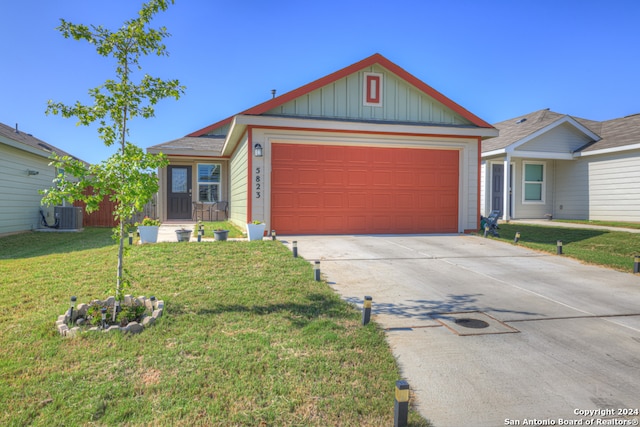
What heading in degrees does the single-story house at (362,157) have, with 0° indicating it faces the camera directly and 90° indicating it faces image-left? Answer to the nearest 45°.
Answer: approximately 0°

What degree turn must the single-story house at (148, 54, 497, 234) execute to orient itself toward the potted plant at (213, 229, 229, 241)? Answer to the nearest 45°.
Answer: approximately 45° to its right

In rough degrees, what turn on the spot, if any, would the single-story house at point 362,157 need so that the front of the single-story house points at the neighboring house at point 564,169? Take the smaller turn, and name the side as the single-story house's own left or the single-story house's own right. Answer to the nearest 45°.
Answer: approximately 135° to the single-story house's own left

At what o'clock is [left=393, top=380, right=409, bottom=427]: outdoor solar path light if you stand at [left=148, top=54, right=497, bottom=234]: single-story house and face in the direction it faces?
The outdoor solar path light is roughly at 12 o'clock from the single-story house.

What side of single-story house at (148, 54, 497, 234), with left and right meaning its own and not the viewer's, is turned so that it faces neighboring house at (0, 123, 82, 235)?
right

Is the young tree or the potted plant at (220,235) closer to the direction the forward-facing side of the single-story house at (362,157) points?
the young tree

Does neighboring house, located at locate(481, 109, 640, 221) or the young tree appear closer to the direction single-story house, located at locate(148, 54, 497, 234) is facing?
the young tree

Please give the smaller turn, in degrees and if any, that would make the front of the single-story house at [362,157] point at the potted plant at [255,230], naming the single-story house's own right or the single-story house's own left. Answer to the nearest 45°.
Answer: approximately 45° to the single-story house's own right

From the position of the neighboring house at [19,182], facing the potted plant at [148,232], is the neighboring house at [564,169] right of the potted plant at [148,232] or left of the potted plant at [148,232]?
left

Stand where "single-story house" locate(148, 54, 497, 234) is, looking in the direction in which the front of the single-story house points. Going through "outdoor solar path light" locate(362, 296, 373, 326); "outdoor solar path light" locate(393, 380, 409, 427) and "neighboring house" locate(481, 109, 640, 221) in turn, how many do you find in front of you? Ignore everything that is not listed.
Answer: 2

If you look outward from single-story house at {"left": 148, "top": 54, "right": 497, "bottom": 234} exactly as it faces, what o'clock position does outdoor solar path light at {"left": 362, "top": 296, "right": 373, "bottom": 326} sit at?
The outdoor solar path light is roughly at 12 o'clock from the single-story house.

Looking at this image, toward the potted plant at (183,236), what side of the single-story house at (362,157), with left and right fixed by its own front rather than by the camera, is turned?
right

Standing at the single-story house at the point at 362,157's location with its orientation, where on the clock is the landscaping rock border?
The landscaping rock border is roughly at 1 o'clock from the single-story house.
